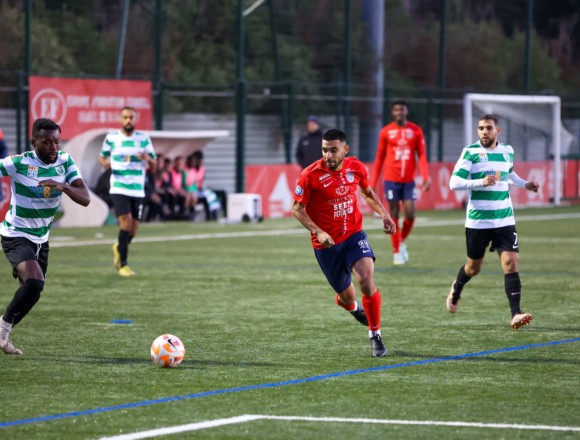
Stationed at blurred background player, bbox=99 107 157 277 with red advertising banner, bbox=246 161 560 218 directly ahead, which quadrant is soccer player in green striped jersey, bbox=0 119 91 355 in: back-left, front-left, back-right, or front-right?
back-right

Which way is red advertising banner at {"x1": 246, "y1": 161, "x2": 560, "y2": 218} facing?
toward the camera

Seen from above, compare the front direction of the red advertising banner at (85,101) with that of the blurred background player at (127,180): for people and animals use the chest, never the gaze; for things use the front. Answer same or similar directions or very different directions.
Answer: same or similar directions

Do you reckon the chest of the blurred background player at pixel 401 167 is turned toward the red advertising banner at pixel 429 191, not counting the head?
no

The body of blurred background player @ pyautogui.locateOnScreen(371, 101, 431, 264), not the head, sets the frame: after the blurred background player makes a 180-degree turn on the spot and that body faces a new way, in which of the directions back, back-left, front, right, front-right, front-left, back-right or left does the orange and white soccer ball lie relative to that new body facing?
back

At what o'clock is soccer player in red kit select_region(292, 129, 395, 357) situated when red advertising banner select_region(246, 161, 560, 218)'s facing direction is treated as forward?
The soccer player in red kit is roughly at 12 o'clock from the red advertising banner.

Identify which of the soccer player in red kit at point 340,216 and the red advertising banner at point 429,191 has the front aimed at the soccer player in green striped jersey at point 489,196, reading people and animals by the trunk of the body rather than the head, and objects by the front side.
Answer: the red advertising banner

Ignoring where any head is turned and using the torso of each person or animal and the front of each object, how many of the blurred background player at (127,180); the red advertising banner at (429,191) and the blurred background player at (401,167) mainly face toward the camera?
3

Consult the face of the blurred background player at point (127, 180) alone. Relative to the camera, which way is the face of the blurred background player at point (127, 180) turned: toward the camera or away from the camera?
toward the camera

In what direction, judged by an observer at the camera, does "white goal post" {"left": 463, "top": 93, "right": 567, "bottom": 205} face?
facing the viewer and to the left of the viewer

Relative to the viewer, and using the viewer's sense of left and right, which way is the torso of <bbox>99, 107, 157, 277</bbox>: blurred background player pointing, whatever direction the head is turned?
facing the viewer

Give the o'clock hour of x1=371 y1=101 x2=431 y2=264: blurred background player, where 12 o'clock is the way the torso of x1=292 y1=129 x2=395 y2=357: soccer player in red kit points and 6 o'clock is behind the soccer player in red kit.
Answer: The blurred background player is roughly at 6 o'clock from the soccer player in red kit.

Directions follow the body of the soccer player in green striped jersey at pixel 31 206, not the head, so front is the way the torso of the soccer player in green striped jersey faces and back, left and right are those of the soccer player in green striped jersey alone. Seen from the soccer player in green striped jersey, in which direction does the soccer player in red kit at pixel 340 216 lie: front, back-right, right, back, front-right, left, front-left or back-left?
front-left

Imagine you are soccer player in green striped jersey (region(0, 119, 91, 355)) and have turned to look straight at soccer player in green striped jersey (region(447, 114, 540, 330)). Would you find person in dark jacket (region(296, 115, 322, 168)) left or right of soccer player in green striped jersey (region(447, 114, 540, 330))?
left

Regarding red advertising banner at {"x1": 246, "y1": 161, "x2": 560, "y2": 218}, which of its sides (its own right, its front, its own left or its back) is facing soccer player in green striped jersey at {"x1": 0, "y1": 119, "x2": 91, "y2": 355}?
front

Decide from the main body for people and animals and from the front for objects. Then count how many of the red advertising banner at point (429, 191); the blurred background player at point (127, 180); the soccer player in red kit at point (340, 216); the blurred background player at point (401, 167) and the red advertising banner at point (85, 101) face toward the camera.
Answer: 5

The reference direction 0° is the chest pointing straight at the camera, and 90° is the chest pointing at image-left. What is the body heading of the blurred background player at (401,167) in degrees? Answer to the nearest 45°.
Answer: approximately 0°

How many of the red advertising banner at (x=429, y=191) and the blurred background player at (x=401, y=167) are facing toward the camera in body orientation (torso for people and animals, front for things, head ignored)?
2

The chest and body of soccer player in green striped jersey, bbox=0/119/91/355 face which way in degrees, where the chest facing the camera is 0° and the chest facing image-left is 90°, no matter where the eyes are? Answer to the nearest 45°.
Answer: approximately 315°

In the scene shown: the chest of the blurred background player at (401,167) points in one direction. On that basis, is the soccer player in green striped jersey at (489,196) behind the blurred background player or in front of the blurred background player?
in front

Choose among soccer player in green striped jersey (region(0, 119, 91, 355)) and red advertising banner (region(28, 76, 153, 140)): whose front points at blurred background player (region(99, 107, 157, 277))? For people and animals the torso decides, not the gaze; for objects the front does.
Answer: the red advertising banner

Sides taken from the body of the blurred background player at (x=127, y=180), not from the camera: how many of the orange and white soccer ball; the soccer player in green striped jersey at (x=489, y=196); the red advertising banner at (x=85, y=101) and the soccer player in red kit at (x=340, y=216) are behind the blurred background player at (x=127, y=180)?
1

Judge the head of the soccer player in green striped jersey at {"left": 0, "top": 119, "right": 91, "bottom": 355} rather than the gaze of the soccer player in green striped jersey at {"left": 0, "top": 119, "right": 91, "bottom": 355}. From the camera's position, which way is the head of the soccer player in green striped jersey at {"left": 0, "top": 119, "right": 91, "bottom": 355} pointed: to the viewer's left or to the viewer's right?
to the viewer's right

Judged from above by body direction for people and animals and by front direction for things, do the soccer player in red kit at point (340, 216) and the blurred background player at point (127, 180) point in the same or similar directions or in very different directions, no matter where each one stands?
same or similar directions

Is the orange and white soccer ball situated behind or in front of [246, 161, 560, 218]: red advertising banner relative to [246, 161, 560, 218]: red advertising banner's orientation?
in front
